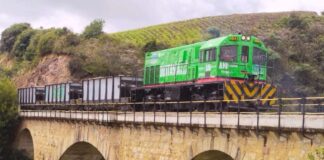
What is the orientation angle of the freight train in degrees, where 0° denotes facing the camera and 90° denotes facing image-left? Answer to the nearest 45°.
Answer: approximately 315°
